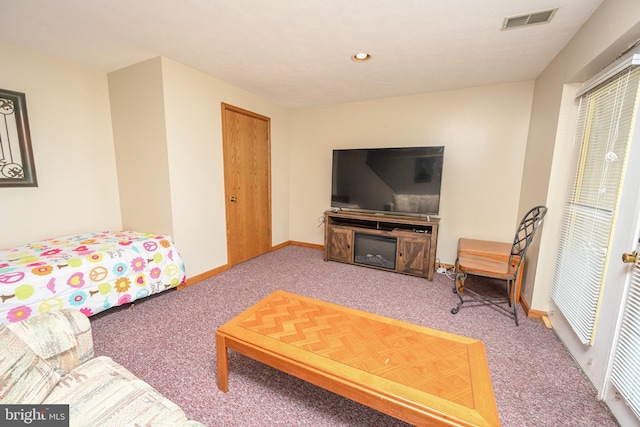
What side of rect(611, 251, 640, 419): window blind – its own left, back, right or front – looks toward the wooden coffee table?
front

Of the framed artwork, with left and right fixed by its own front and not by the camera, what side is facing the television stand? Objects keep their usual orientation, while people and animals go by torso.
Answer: front

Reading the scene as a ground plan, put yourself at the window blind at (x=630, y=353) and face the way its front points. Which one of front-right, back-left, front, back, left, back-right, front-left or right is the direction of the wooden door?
front-right

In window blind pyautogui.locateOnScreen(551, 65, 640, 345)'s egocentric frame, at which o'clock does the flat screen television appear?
The flat screen television is roughly at 2 o'clock from the window blind.

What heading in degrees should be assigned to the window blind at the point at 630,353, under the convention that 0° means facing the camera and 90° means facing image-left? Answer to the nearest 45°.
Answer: approximately 45°

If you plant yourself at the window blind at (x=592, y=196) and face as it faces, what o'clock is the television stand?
The television stand is roughly at 2 o'clock from the window blind.

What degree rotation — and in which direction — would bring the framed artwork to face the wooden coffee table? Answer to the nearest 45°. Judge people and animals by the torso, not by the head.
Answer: approximately 45° to its right

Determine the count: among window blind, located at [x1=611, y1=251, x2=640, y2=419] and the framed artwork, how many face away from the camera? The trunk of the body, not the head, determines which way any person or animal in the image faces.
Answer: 0

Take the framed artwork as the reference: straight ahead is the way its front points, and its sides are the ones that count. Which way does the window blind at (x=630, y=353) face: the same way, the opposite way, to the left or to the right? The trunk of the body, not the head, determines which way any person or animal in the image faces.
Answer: the opposite way

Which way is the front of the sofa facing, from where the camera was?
facing away from the viewer and to the right of the viewer

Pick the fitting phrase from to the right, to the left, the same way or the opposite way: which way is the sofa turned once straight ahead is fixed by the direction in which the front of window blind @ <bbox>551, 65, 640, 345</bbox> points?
to the right
